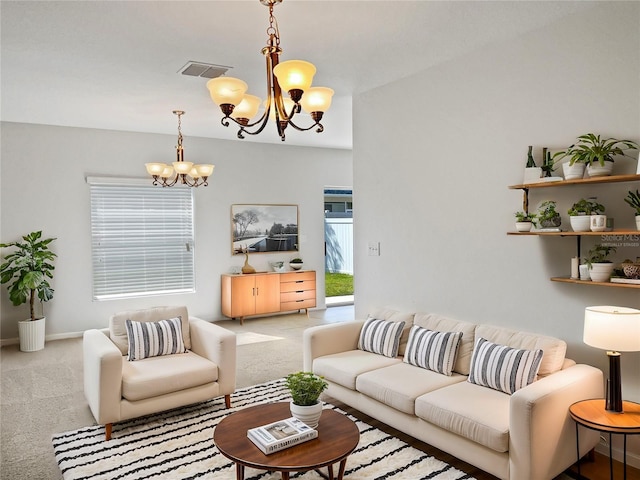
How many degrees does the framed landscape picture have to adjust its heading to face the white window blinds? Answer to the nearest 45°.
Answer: approximately 45° to its right

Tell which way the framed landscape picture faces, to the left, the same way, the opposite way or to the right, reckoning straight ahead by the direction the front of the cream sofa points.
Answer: to the left

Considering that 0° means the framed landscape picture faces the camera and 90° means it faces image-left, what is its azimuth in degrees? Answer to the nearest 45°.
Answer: approximately 0°

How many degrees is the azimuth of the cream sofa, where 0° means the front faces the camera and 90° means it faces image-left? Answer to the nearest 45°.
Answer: approximately 45°

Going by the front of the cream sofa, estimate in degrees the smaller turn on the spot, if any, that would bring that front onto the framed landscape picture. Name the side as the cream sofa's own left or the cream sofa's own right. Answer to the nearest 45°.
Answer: approximately 90° to the cream sofa's own right

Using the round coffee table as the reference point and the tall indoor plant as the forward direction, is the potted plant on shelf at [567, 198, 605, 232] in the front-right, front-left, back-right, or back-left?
back-right

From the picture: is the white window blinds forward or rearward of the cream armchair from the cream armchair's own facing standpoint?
rearward

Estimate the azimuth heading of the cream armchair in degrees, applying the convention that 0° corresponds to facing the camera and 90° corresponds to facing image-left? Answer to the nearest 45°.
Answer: approximately 315°

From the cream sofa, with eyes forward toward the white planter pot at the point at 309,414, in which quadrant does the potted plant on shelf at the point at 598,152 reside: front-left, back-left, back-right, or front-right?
back-left
